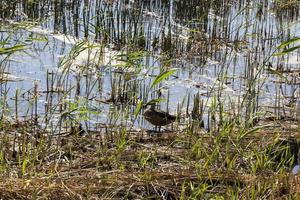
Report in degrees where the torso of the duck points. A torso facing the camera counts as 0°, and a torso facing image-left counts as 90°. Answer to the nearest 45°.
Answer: approximately 90°
